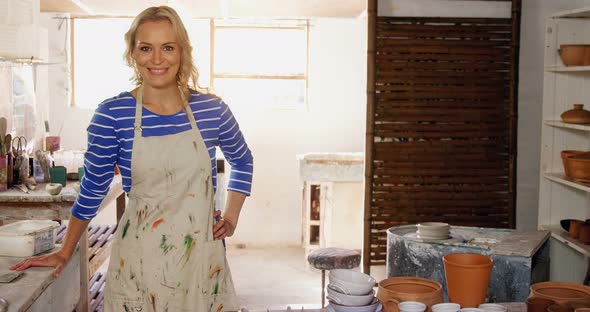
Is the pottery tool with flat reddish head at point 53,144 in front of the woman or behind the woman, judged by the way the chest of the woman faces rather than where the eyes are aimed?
behind

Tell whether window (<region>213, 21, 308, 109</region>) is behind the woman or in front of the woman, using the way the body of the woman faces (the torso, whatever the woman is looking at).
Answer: behind

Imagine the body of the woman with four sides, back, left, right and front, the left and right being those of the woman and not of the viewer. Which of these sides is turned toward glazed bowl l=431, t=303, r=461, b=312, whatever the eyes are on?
left

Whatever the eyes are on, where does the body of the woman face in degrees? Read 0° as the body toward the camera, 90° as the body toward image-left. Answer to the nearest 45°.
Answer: approximately 0°

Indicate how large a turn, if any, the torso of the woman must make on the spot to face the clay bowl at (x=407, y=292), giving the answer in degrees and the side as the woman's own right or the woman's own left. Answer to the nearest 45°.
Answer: approximately 90° to the woman's own left

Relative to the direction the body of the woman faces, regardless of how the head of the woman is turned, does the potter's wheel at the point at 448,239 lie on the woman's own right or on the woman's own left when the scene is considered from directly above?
on the woman's own left

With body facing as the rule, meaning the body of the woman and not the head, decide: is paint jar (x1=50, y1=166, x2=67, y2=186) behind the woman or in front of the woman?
behind

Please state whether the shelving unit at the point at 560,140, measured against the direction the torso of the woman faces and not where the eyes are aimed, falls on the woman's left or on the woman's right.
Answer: on the woman's left

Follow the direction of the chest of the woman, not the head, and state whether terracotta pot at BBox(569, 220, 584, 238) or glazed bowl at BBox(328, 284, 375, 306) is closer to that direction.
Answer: the glazed bowl
